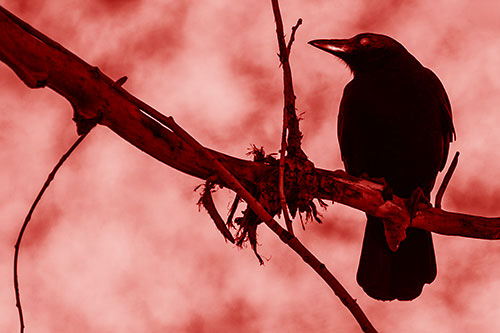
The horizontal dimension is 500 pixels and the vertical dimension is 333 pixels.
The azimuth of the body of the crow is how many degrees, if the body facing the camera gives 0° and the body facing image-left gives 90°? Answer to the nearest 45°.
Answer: approximately 45°
